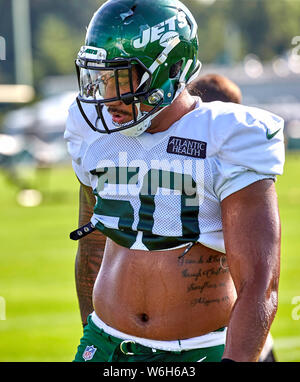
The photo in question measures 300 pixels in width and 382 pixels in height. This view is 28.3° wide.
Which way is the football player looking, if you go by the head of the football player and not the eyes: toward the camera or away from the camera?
toward the camera

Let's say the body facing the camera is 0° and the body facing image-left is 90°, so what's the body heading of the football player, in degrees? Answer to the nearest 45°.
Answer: approximately 45°
